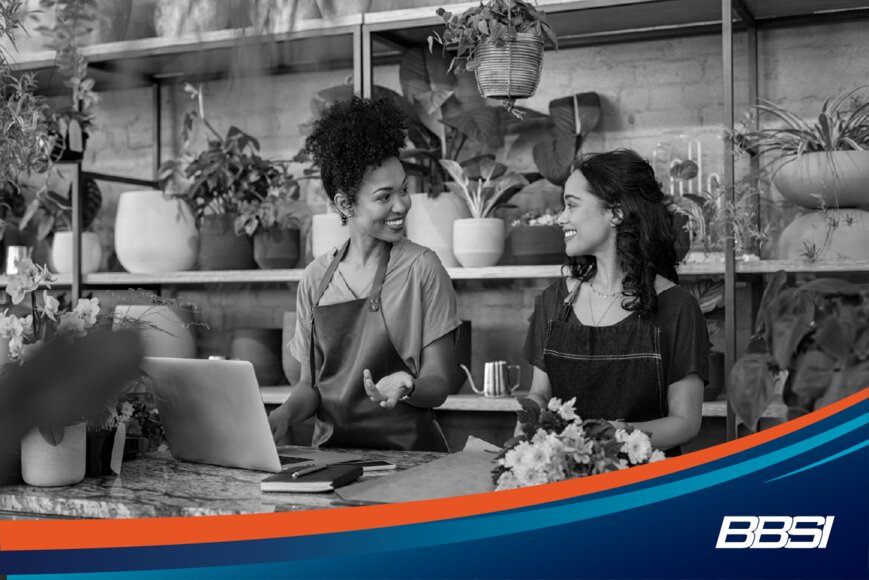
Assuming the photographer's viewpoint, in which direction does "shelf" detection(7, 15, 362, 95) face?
facing the viewer

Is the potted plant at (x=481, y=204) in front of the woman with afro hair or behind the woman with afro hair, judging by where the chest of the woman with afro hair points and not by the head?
behind

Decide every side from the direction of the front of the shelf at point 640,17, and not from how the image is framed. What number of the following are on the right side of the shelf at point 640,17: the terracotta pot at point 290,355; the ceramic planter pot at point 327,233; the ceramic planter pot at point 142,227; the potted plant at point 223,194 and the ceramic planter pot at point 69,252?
5

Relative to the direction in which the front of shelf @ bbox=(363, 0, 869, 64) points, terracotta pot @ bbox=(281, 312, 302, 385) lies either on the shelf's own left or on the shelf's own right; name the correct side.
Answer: on the shelf's own right

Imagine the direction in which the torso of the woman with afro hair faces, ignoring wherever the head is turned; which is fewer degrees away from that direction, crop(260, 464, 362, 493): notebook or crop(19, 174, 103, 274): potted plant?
the notebook

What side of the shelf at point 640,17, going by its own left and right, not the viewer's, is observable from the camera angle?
front

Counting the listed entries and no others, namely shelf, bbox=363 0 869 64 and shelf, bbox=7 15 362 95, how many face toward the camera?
2

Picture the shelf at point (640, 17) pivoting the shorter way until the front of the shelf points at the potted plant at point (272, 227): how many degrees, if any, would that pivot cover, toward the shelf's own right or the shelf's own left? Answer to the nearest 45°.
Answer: approximately 90° to the shelf's own right

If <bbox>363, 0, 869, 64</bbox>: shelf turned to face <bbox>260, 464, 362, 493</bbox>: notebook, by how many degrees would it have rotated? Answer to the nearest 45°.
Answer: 0° — it already faces it

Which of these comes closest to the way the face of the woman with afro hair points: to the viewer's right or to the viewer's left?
to the viewer's right
